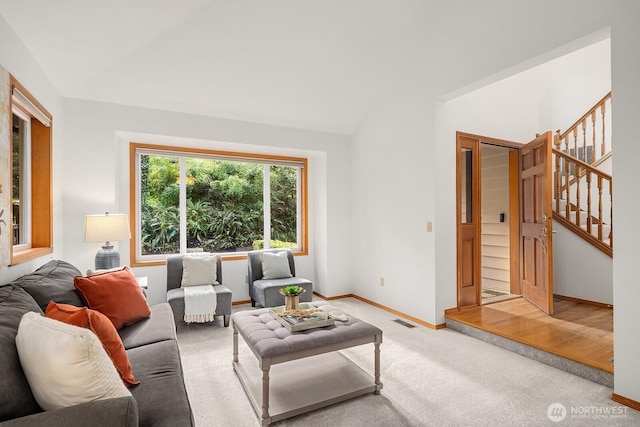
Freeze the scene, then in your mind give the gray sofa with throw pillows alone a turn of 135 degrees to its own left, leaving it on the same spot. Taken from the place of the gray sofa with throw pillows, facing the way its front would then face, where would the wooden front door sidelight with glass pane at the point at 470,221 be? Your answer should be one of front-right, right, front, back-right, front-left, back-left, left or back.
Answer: back-right

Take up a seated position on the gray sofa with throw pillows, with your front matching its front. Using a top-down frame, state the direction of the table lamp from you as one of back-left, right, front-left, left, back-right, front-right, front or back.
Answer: left

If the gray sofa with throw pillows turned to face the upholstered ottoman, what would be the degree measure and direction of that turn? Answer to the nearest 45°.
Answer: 0° — it already faces it

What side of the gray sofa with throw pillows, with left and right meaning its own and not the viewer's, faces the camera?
right

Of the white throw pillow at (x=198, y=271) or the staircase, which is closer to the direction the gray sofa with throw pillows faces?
the staircase

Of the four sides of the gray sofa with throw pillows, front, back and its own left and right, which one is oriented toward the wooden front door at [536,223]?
front

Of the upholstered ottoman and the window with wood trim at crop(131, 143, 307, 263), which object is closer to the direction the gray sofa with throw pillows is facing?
the upholstered ottoman

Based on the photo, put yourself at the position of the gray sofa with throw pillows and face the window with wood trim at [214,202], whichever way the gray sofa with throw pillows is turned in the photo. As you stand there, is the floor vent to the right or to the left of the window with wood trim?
right

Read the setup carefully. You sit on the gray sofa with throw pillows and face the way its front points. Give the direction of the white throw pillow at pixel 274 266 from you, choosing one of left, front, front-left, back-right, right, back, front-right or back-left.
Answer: front-left

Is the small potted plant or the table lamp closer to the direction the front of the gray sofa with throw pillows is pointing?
the small potted plant

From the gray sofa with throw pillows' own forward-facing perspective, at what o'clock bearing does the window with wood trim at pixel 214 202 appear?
The window with wood trim is roughly at 10 o'clock from the gray sofa with throw pillows.
